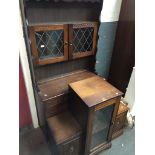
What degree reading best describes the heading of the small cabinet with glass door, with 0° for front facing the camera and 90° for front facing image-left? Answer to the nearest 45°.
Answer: approximately 315°
